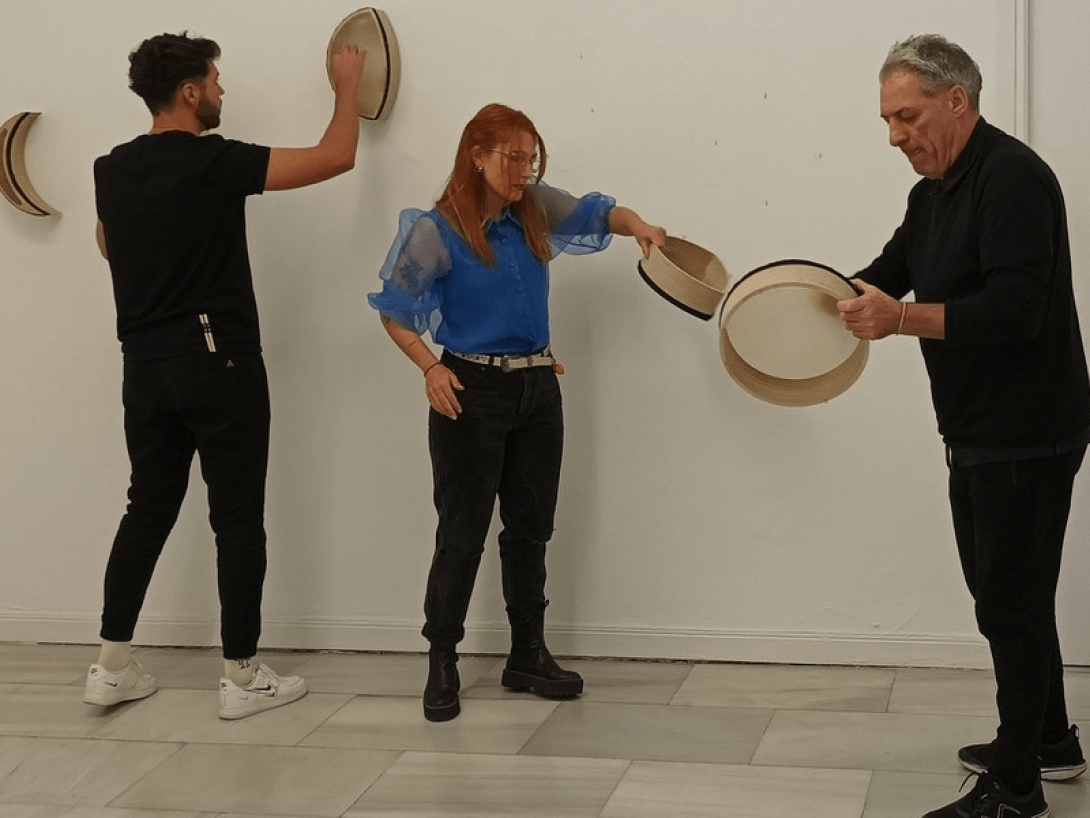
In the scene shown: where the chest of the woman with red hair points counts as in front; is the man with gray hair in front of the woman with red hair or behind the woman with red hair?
in front

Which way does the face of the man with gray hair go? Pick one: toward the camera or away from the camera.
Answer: toward the camera

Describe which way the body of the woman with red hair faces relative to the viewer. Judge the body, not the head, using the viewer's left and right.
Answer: facing the viewer and to the right of the viewer

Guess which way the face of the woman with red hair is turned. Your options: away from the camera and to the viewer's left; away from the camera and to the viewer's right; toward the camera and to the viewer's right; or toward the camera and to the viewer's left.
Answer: toward the camera and to the viewer's right
